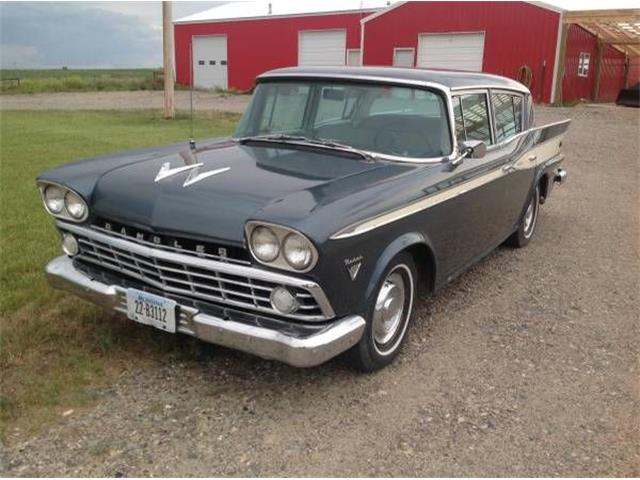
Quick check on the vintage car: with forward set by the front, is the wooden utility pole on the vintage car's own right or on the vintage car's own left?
on the vintage car's own right

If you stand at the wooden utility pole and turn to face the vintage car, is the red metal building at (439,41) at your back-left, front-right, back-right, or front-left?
back-left

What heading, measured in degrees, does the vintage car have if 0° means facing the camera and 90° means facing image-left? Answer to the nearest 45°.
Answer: approximately 45°

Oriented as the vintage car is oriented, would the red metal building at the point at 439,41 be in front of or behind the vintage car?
behind
